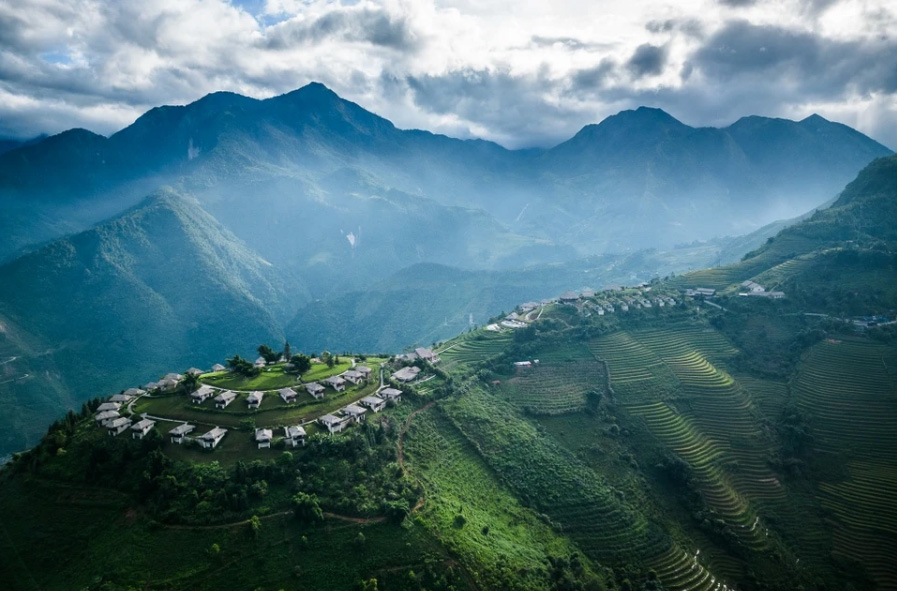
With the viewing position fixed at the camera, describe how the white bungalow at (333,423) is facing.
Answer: facing the viewer and to the right of the viewer

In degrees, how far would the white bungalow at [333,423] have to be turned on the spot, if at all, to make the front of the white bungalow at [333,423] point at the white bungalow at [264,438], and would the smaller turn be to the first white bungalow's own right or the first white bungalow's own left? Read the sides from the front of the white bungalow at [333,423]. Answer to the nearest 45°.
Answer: approximately 135° to the first white bungalow's own right

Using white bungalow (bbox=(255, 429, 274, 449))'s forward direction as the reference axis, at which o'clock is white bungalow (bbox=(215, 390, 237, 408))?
white bungalow (bbox=(215, 390, 237, 408)) is roughly at 5 o'clock from white bungalow (bbox=(255, 429, 274, 449)).

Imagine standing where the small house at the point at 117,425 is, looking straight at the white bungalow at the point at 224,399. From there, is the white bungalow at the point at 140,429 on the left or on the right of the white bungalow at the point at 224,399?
right

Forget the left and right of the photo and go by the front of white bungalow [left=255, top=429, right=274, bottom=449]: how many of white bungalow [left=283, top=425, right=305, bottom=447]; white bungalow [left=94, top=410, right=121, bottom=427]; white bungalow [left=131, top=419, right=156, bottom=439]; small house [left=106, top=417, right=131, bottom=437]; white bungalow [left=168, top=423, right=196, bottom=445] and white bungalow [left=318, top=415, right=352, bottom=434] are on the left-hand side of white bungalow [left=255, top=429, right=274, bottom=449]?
2

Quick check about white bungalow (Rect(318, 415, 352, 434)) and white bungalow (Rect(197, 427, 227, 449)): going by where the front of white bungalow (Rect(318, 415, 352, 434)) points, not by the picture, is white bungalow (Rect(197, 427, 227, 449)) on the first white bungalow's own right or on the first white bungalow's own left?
on the first white bungalow's own right

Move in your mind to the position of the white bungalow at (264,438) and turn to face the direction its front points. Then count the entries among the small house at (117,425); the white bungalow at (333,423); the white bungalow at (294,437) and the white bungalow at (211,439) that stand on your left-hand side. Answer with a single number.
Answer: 2

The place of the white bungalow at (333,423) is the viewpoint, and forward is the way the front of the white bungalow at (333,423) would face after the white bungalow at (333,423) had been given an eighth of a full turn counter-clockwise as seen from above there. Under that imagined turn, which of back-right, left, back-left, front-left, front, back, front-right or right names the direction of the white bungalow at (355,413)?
front-left

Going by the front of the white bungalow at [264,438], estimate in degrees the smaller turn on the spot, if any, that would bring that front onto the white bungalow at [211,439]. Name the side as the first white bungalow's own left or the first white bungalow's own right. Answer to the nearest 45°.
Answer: approximately 90° to the first white bungalow's own right

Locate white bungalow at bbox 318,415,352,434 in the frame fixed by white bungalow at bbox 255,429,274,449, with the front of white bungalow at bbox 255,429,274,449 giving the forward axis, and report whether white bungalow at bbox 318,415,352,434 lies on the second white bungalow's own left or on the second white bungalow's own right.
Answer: on the second white bungalow's own left

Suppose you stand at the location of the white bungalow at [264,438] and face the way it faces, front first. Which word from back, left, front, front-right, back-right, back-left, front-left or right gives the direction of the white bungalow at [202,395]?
back-right

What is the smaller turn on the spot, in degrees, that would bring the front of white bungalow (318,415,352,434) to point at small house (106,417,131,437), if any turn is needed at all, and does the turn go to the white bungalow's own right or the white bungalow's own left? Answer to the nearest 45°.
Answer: approximately 135° to the white bungalow's own right

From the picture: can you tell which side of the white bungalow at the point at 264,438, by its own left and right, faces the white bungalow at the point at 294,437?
left

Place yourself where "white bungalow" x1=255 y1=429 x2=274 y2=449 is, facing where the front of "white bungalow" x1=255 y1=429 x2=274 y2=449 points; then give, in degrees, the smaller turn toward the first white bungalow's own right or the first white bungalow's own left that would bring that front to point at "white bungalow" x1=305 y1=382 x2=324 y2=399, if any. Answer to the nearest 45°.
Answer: approximately 135° to the first white bungalow's own left

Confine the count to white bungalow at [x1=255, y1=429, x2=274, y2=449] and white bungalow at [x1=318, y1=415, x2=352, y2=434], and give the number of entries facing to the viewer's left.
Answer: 0
